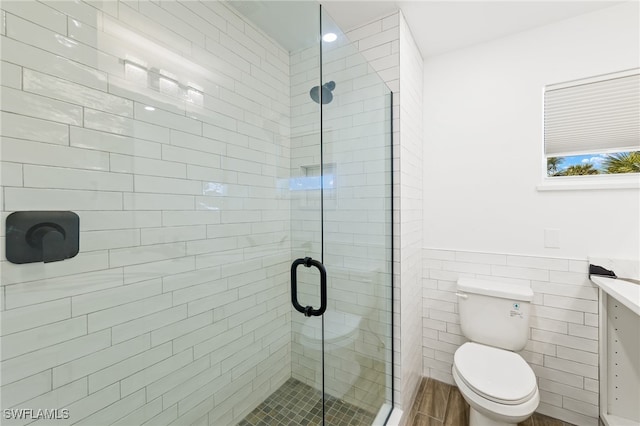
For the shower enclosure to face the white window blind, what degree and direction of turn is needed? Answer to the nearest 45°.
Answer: approximately 45° to its left

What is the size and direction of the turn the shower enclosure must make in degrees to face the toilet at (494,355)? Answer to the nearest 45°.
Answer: approximately 45° to its left

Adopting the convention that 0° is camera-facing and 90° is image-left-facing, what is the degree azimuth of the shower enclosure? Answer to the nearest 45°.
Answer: approximately 315°

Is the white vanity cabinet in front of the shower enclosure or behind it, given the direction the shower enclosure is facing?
in front
